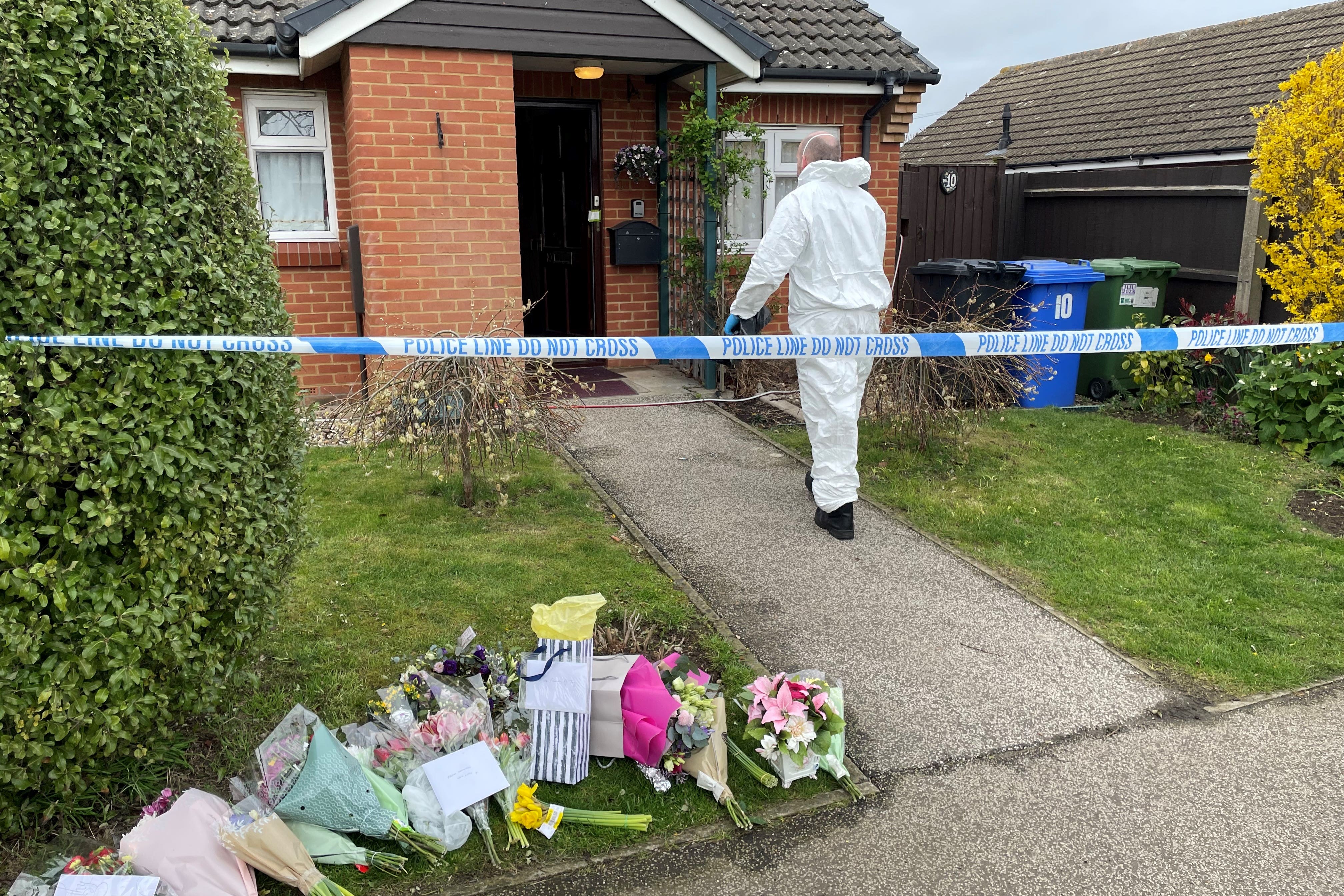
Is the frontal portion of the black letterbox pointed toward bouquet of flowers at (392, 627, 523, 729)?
yes

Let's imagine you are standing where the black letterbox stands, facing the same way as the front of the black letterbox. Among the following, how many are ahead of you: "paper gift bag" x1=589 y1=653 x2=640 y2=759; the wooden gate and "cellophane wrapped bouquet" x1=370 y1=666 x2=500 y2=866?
2

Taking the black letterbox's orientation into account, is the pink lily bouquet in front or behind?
in front

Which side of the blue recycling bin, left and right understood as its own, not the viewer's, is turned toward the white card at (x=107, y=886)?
front

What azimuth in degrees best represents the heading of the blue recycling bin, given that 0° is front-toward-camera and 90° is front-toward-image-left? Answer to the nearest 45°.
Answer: approximately 0°

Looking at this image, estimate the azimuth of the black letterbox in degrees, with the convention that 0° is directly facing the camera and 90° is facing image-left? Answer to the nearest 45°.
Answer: approximately 0°

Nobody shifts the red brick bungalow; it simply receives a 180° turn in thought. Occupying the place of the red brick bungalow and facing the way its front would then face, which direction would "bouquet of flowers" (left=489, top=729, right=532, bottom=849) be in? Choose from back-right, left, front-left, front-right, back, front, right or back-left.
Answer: back

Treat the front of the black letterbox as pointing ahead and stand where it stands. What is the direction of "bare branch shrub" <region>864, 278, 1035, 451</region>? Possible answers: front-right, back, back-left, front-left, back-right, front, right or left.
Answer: front-left

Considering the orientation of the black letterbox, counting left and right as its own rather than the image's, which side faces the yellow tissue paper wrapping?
front

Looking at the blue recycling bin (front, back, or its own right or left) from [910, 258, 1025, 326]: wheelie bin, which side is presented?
right

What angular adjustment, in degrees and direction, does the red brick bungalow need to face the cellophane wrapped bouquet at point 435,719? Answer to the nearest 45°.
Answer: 0° — it already faces it

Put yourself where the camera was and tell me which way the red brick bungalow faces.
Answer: facing the viewer

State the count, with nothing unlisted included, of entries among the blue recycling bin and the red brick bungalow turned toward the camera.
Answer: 2

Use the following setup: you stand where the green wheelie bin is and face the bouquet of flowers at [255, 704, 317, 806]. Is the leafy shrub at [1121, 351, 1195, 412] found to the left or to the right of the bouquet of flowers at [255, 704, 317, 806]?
left
